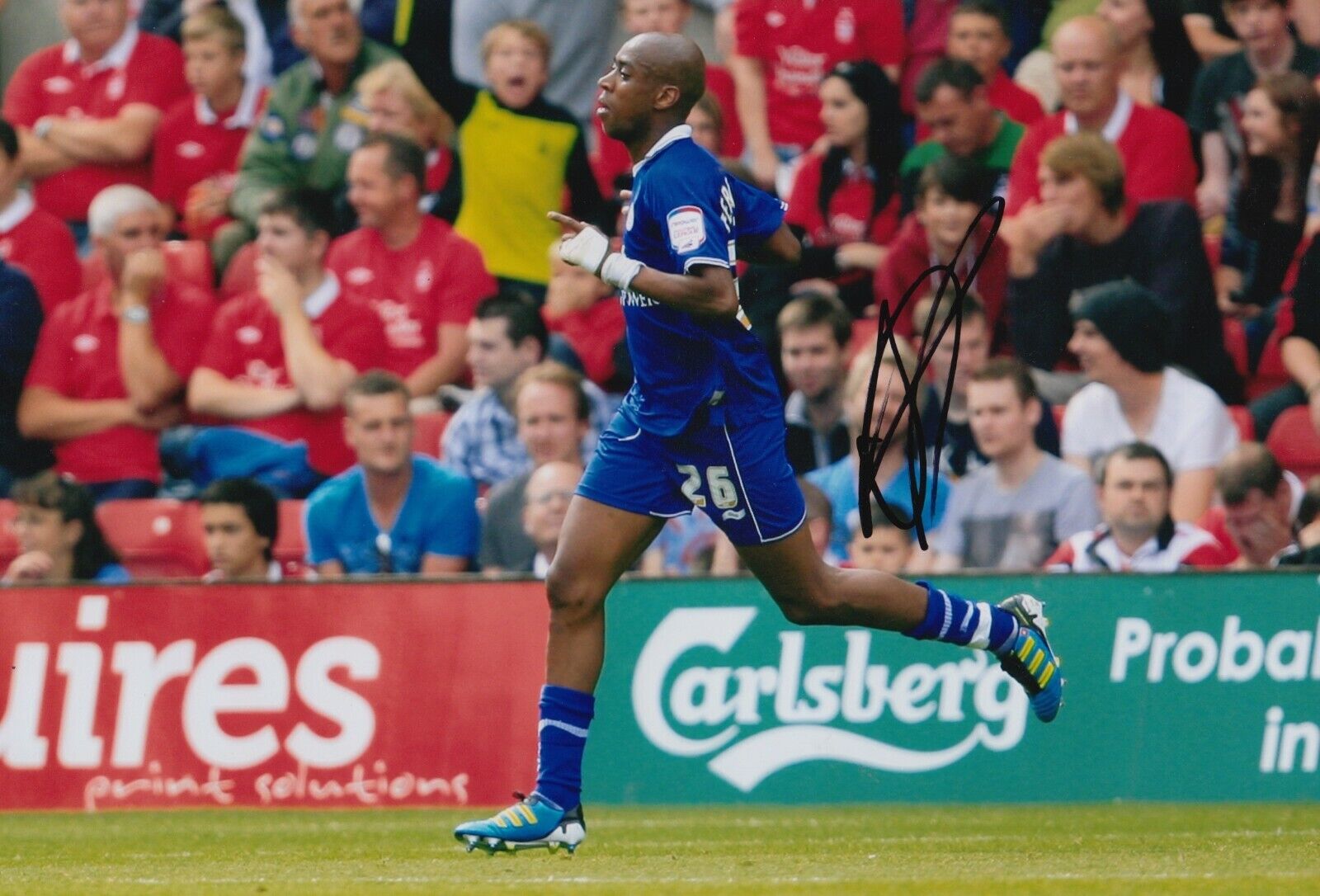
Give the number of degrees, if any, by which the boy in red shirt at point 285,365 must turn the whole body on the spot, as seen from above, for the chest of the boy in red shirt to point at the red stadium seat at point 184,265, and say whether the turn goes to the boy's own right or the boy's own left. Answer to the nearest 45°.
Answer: approximately 90° to the boy's own right

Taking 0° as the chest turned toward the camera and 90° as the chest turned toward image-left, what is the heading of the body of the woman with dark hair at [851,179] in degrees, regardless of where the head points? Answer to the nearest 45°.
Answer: approximately 45°

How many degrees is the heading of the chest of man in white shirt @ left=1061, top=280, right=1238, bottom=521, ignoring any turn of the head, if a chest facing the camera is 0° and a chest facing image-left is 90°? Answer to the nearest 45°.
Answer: approximately 45°

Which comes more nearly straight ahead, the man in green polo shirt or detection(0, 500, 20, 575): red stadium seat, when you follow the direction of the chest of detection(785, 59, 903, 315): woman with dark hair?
the red stadium seat

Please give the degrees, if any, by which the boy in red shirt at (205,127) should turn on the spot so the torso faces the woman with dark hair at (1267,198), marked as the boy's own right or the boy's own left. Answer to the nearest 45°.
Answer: approximately 90° to the boy's own left

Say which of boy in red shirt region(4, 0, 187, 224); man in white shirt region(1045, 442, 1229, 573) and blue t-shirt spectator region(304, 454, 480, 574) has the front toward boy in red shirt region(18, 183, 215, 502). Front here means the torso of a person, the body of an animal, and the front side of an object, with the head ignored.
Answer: boy in red shirt region(4, 0, 187, 224)

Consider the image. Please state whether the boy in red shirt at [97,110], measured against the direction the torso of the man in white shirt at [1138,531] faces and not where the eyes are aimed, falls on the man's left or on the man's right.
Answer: on the man's right

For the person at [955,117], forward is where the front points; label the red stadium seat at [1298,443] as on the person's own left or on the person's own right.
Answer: on the person's own left

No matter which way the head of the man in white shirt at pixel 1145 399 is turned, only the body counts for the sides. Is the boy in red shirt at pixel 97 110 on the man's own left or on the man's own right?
on the man's own right
